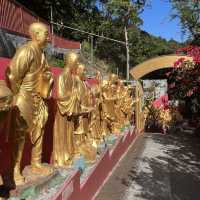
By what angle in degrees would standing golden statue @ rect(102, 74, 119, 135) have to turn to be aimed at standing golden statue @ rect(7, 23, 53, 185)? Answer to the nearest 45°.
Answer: approximately 45° to its right

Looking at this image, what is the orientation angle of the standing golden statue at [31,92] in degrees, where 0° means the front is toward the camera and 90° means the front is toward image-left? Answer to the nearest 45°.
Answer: approximately 315°

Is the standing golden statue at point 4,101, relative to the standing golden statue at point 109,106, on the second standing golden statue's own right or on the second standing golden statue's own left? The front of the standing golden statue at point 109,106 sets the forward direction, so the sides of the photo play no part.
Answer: on the second standing golden statue's own right

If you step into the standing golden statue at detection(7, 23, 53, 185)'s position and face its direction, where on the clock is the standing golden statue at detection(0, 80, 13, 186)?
the standing golden statue at detection(0, 80, 13, 186) is roughly at 2 o'clock from the standing golden statue at detection(7, 23, 53, 185).

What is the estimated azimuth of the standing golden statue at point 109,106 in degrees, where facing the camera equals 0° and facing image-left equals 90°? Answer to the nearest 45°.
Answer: approximately 315°

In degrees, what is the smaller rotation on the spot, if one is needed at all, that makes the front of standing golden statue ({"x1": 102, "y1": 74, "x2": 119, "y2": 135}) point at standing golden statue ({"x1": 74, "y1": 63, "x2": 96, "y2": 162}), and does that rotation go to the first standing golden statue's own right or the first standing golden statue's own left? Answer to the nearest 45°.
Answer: approximately 45° to the first standing golden statue's own right

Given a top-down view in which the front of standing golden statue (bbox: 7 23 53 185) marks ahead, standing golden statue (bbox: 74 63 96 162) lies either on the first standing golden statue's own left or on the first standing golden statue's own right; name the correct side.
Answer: on the first standing golden statue's own left

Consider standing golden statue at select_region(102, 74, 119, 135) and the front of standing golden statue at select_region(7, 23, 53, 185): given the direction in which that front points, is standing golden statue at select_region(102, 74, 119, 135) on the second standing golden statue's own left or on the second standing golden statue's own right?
on the second standing golden statue's own left

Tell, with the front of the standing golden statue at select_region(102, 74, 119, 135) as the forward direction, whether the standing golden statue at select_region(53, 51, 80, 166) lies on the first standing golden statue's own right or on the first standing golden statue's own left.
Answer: on the first standing golden statue's own right
